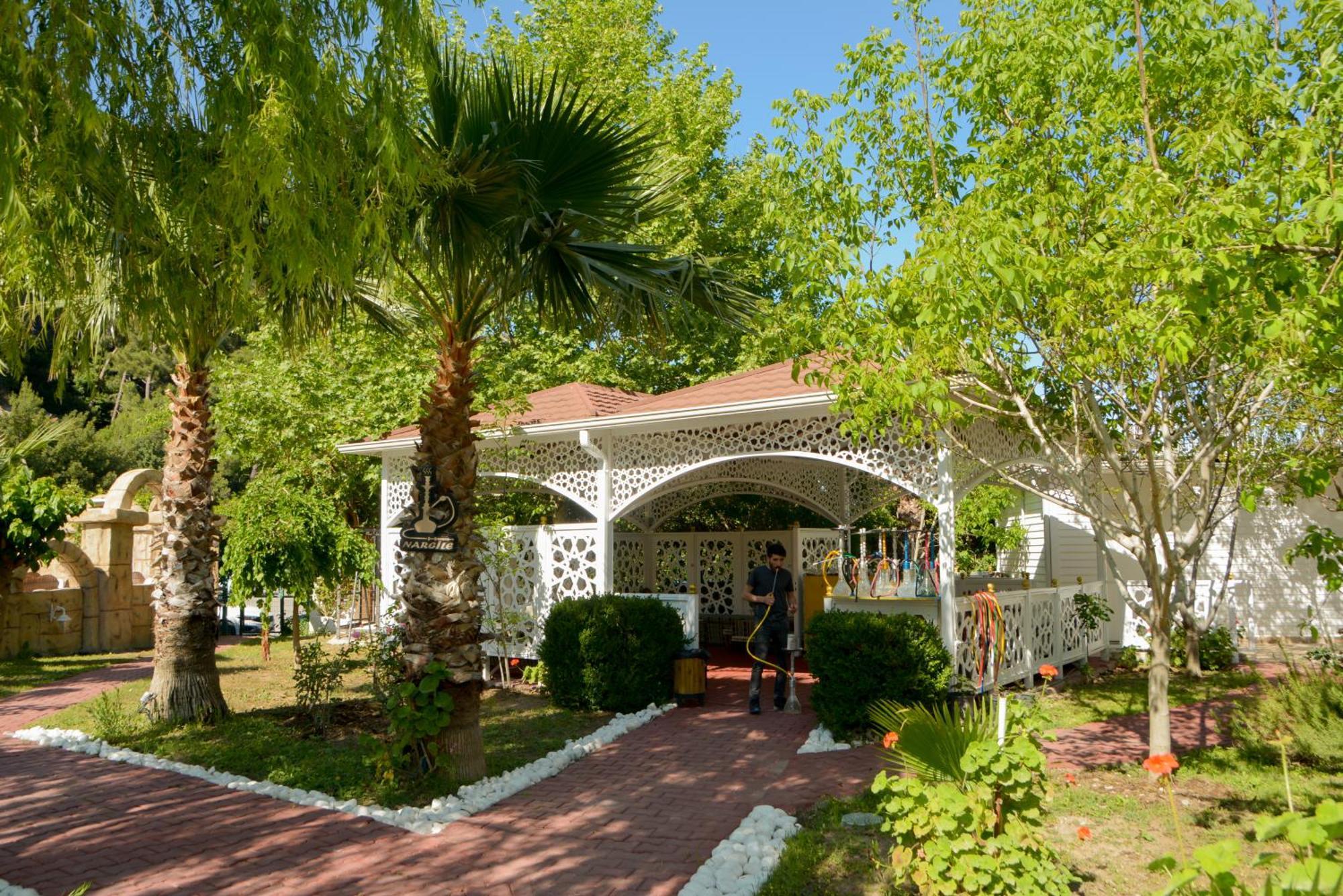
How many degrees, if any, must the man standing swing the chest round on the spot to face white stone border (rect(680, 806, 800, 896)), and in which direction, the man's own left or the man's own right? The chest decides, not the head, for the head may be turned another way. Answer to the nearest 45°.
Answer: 0° — they already face it

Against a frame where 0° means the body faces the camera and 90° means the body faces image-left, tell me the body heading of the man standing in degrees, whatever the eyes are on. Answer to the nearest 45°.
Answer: approximately 0°

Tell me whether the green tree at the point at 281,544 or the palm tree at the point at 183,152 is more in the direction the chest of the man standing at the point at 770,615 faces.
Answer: the palm tree

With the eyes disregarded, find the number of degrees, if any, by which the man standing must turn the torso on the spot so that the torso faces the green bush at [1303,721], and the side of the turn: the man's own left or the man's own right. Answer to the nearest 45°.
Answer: approximately 45° to the man's own left

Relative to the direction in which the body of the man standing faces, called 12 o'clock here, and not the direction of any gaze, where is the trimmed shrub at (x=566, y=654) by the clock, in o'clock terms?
The trimmed shrub is roughly at 3 o'clock from the man standing.

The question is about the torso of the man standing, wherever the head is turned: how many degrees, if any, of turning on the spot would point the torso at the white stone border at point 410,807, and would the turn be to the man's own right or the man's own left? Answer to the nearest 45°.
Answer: approximately 45° to the man's own right

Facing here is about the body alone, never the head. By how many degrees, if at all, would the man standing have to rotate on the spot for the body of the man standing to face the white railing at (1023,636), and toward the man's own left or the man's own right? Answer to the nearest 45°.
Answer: approximately 90° to the man's own left
